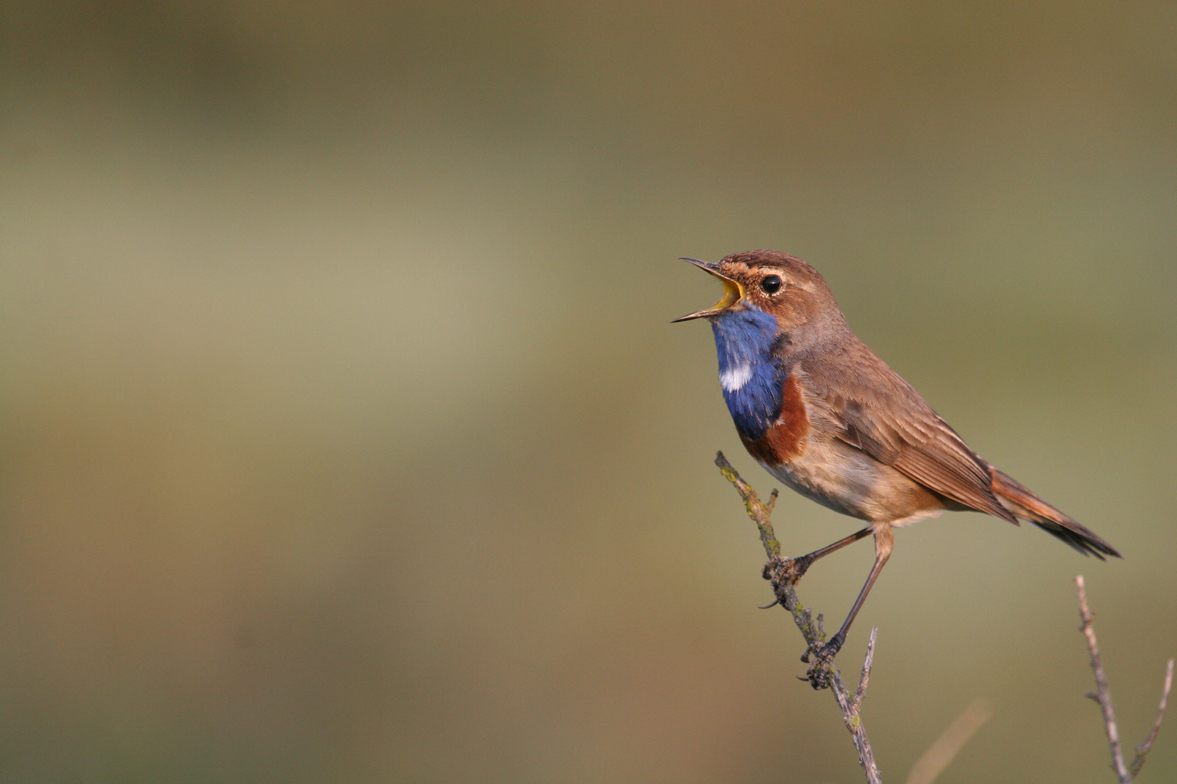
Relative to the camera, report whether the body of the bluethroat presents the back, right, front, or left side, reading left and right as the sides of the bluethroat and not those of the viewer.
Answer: left
